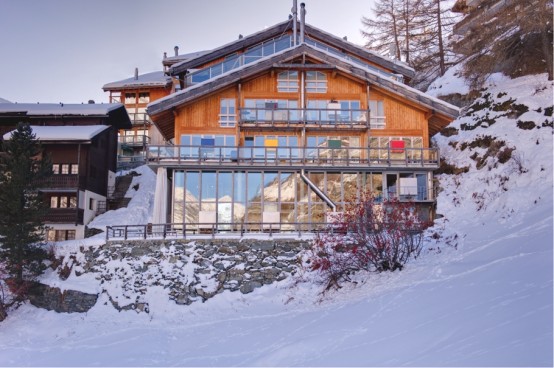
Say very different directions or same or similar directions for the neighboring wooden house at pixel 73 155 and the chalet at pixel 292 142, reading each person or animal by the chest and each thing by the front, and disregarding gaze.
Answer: same or similar directions

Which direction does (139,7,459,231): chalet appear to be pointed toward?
toward the camera

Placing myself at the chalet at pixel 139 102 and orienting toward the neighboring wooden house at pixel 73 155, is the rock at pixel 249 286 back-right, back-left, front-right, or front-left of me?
front-left

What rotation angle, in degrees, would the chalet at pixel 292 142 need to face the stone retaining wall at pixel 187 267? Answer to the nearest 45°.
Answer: approximately 45° to its right

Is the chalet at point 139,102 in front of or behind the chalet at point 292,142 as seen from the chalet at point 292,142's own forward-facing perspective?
behind

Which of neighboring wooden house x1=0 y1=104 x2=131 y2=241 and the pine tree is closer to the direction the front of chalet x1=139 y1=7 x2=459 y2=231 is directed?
the pine tree

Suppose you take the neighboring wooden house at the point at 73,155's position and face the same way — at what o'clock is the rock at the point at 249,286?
The rock is roughly at 11 o'clock from the neighboring wooden house.

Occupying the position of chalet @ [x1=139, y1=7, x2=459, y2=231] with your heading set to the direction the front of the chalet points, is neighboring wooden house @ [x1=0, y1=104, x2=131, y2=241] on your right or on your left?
on your right

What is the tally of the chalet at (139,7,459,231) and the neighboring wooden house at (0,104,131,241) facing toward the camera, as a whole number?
2

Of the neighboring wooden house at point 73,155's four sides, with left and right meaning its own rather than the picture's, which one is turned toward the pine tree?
front

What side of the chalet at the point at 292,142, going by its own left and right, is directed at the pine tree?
right

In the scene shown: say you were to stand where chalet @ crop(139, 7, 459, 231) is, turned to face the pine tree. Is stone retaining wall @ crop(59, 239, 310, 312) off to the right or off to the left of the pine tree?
left
